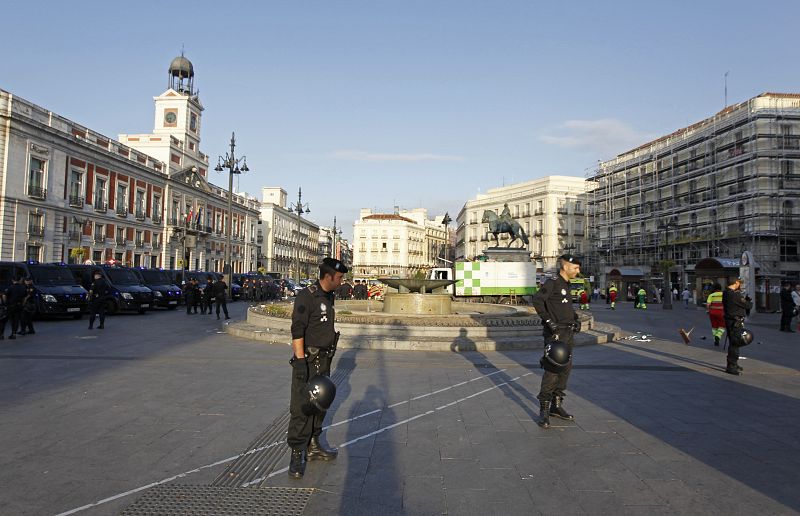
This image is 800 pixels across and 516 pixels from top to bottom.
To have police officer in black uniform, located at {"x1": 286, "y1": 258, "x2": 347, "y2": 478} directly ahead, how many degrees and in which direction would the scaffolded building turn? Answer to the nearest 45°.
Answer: approximately 45° to its left

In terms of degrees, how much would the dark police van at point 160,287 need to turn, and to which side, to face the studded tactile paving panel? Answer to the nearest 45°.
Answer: approximately 45° to its right

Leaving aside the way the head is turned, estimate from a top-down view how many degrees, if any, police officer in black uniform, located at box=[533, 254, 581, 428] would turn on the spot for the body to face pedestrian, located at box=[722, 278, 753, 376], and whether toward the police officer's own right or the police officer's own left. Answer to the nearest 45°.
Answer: approximately 90° to the police officer's own left

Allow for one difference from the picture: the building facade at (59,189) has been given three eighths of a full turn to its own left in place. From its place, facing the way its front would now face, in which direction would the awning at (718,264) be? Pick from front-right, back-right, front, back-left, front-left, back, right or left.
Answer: back-right

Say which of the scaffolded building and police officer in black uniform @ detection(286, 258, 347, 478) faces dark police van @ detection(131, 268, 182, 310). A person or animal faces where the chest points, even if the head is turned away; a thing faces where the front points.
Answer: the scaffolded building

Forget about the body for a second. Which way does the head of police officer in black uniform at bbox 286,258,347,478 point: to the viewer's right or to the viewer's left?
to the viewer's right

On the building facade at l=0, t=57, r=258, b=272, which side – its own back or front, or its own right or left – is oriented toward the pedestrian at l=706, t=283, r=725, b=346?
front
